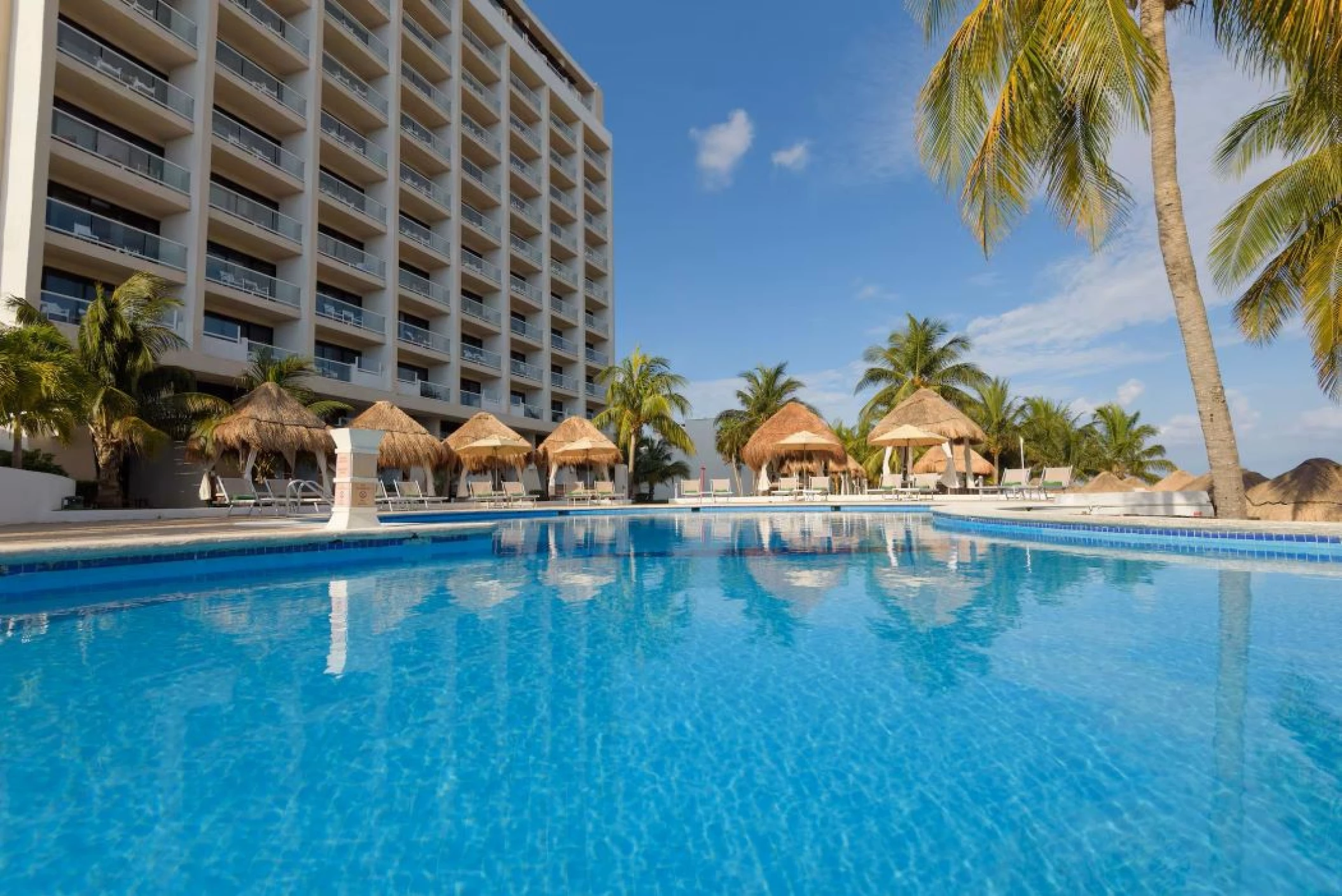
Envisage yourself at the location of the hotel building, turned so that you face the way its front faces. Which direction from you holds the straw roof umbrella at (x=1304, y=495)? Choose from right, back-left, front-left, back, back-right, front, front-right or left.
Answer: front

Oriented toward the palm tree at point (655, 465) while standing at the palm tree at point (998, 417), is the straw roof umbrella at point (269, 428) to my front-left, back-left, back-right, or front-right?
front-left

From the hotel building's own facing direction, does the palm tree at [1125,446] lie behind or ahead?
ahead

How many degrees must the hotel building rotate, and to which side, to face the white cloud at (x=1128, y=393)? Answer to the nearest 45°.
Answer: approximately 45° to its left

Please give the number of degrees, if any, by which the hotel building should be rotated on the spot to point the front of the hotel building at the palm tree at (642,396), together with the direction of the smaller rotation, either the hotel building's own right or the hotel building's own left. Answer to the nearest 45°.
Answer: approximately 45° to the hotel building's own left

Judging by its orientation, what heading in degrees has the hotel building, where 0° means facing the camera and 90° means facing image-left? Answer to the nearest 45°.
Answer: approximately 315°

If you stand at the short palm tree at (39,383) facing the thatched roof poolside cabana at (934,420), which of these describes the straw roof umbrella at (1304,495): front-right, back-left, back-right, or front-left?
front-right

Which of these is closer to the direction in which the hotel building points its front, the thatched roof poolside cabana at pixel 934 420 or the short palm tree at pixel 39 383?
the thatched roof poolside cabana

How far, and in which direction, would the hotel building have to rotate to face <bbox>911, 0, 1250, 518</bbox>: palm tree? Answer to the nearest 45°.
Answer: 0° — it already faces it

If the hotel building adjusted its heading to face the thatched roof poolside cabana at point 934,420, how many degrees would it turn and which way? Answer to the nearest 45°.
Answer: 0° — it already faces it

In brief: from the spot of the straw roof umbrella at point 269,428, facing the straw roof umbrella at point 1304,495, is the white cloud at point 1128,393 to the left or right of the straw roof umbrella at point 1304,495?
left

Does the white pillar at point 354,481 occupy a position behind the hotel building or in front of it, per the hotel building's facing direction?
in front

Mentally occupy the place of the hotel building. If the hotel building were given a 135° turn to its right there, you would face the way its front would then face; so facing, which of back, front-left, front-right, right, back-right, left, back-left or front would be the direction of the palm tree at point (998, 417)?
back

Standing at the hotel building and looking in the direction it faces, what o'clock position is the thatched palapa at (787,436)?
The thatched palapa is roughly at 11 o'clock from the hotel building.

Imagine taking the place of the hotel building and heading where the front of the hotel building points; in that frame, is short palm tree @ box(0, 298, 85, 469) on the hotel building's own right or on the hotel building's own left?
on the hotel building's own right
